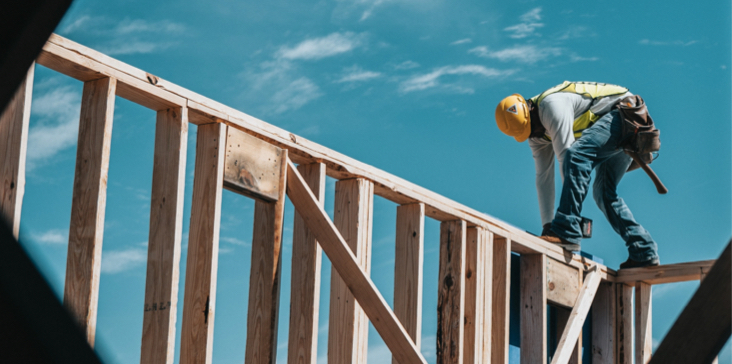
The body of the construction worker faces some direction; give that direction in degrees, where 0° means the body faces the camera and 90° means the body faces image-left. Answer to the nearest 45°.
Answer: approximately 90°

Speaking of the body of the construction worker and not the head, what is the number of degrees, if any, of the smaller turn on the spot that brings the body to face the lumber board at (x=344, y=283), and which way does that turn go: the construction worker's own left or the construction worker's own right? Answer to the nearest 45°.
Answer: approximately 45° to the construction worker's own left

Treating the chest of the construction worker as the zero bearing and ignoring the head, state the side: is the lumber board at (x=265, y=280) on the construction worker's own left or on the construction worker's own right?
on the construction worker's own left

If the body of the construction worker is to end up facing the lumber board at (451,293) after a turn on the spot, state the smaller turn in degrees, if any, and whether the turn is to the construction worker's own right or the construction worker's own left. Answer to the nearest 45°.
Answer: approximately 45° to the construction worker's own left

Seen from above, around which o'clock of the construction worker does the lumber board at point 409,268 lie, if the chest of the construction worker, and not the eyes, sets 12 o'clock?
The lumber board is roughly at 10 o'clock from the construction worker.

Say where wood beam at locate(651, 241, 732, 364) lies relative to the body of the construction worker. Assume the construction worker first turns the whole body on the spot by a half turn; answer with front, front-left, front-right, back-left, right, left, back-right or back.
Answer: right
